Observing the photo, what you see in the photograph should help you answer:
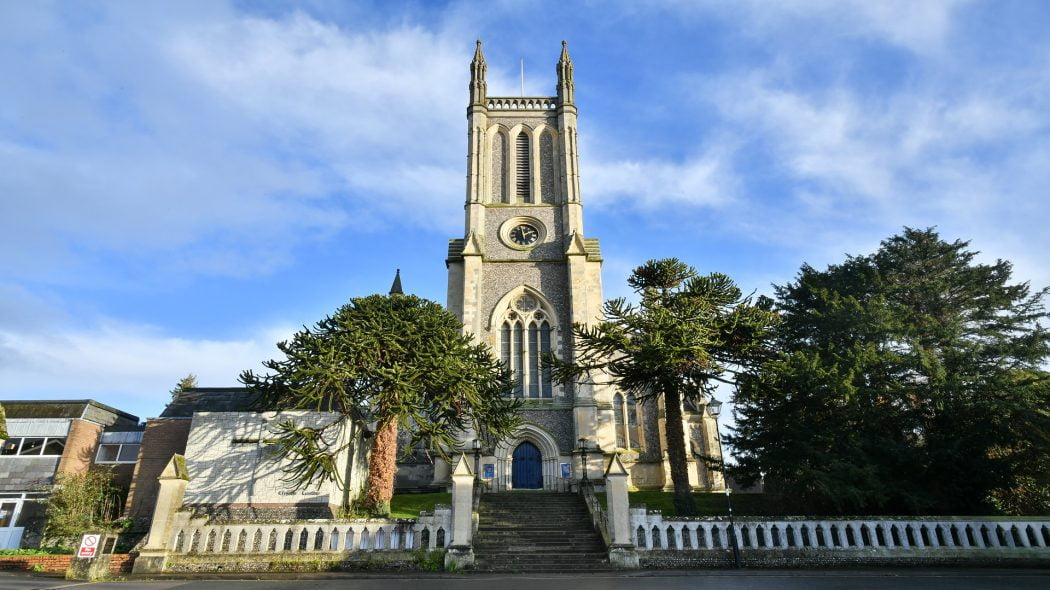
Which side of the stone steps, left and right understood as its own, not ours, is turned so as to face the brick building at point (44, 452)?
right

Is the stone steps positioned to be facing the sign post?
no

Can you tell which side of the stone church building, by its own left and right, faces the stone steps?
front

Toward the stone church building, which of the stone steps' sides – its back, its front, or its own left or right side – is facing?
back

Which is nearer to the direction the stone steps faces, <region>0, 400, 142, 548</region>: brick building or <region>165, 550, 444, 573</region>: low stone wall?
the low stone wall

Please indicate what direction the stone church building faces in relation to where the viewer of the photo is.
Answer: facing the viewer

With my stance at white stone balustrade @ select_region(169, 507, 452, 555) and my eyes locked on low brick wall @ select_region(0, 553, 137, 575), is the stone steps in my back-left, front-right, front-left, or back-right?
back-right

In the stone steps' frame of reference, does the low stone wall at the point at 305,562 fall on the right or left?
on its right

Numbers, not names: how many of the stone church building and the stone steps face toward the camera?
2

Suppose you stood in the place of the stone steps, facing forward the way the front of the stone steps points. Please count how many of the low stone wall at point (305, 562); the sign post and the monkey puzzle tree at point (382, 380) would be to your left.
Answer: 0

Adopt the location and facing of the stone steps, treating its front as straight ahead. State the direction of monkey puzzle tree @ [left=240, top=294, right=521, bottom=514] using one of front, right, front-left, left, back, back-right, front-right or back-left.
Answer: right

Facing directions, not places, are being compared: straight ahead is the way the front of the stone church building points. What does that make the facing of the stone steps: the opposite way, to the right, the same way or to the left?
the same way

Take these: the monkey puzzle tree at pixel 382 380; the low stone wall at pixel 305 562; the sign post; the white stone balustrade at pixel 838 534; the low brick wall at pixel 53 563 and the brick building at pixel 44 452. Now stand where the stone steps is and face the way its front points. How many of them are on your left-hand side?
1

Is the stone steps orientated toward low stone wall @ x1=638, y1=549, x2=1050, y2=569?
no
